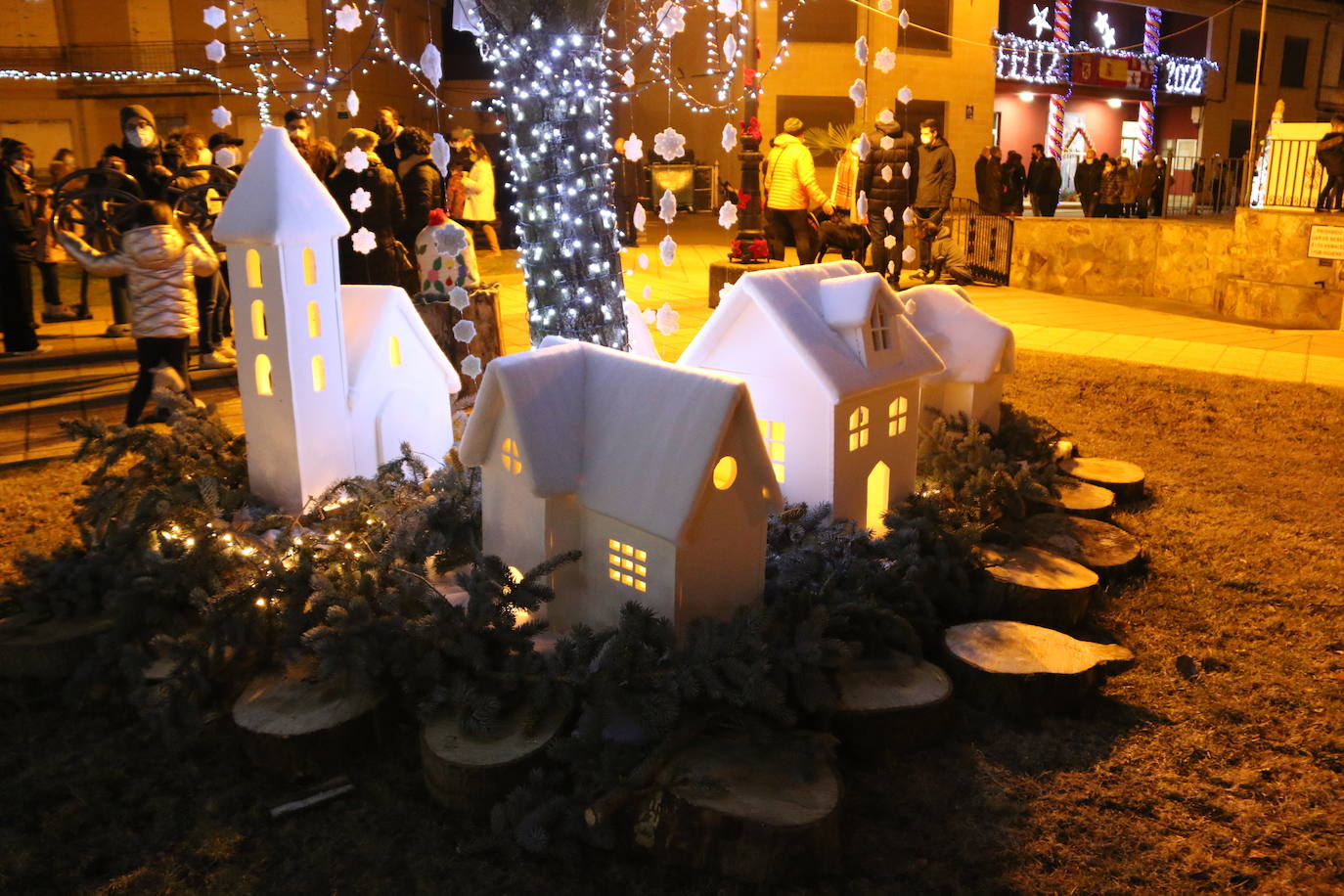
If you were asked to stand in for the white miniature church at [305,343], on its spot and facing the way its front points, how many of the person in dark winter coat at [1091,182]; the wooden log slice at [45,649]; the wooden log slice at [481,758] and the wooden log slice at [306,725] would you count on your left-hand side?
1

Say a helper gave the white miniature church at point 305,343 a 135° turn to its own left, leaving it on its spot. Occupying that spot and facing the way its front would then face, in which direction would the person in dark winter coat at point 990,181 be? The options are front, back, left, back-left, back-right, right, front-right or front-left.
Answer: front-right

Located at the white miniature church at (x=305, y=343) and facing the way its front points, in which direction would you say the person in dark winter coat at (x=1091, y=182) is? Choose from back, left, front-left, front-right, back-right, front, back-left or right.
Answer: left

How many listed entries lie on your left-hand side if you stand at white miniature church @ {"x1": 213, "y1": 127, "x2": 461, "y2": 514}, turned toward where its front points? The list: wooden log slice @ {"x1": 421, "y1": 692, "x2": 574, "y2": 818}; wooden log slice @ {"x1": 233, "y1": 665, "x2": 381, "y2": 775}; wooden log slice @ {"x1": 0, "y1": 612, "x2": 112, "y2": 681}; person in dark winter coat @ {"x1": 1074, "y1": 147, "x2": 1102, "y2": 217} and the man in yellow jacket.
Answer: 2

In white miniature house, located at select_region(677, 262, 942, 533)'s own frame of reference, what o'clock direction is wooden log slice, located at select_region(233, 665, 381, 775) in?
The wooden log slice is roughly at 3 o'clock from the white miniature house.

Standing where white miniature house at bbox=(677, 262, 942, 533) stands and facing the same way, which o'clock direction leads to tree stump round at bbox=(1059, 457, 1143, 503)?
The tree stump round is roughly at 9 o'clock from the white miniature house.

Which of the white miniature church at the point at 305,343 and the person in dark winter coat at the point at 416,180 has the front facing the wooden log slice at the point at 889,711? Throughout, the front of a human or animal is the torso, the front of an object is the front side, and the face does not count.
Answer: the white miniature church

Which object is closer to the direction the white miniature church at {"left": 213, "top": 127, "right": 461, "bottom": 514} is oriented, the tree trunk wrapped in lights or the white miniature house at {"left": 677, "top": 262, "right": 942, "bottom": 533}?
the white miniature house

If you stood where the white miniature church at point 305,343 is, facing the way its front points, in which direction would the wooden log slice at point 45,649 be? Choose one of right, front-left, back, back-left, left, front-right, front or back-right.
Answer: right
